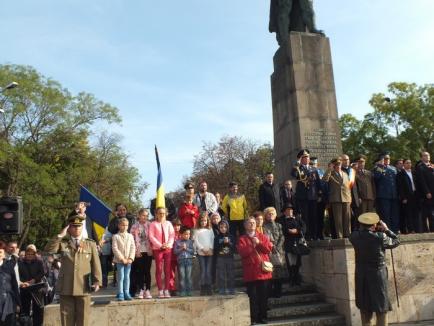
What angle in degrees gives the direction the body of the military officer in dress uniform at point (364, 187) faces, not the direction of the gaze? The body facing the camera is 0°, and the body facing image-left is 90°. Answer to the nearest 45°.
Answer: approximately 45°

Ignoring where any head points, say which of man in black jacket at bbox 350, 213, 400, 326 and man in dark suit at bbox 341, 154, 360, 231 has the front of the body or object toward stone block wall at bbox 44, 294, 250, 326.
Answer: the man in dark suit

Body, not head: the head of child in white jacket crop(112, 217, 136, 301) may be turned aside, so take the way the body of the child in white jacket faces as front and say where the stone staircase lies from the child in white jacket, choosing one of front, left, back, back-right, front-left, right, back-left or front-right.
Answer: left

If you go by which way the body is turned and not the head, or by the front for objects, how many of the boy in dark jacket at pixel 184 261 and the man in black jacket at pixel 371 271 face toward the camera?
1

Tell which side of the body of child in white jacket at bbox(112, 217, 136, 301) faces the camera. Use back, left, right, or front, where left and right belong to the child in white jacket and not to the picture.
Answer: front

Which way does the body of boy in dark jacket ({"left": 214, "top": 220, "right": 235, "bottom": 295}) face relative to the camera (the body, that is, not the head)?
toward the camera

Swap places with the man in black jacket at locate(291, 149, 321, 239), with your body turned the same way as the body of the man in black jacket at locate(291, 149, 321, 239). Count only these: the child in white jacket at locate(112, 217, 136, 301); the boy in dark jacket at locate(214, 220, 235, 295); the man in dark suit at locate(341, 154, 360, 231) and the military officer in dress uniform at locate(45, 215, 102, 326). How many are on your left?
1

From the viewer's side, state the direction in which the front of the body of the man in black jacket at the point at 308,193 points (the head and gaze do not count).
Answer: toward the camera

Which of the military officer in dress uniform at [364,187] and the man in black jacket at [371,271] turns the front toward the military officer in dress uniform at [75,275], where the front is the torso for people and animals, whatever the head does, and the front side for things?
the military officer in dress uniform at [364,187]

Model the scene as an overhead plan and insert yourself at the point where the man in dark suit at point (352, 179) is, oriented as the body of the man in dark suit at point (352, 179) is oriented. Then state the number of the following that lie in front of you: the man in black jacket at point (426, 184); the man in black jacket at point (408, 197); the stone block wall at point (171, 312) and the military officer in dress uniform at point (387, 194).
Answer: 1

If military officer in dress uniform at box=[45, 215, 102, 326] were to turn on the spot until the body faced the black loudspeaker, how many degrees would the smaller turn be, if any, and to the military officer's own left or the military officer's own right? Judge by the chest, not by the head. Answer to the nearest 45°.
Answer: approximately 135° to the military officer's own right

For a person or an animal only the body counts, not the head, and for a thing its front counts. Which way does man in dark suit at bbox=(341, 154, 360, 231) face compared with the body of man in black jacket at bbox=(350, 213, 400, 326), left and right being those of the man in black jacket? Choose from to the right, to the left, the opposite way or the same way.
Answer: the opposite way

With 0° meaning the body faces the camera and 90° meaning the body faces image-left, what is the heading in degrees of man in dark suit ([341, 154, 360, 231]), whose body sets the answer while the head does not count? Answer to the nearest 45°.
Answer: approximately 45°

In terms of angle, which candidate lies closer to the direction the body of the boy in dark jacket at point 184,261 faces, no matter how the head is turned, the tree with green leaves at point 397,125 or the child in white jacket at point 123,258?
the child in white jacket

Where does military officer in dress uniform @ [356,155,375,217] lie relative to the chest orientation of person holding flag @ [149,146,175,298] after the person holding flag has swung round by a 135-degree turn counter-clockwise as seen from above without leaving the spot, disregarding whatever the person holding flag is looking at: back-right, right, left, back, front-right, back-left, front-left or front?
front-right

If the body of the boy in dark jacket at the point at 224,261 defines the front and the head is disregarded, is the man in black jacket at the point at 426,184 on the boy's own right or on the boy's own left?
on the boy's own left

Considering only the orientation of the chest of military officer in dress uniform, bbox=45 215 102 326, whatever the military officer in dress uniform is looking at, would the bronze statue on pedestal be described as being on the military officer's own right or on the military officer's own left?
on the military officer's own left

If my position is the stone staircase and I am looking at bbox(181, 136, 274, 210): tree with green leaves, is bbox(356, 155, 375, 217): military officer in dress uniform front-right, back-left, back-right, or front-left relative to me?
front-right

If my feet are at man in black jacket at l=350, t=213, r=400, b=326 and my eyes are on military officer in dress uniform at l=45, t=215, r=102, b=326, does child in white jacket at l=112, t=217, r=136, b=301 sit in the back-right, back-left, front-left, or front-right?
front-right

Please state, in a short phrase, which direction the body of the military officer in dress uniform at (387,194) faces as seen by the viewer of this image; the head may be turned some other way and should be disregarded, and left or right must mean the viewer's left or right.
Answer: facing the viewer and to the left of the viewer
